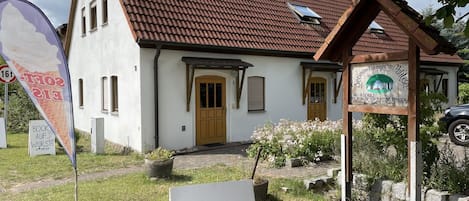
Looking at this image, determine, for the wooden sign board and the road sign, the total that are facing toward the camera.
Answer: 2

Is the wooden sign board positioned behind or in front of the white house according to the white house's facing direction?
in front

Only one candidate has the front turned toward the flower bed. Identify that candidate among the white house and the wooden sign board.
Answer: the white house

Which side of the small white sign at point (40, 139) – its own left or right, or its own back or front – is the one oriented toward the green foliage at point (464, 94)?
left

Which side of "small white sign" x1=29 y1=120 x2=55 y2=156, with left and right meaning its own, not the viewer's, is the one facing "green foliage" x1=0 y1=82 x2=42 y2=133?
back

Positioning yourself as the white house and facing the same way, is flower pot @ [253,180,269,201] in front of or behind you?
in front

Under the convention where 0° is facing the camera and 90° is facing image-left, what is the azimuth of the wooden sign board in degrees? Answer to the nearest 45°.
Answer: approximately 0°

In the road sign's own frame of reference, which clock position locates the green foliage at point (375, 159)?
The green foliage is roughly at 11 o'clock from the road sign.

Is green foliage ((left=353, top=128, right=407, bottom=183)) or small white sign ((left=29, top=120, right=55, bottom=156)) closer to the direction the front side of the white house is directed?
the green foliage

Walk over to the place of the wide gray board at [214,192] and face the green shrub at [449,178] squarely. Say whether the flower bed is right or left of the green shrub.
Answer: left
